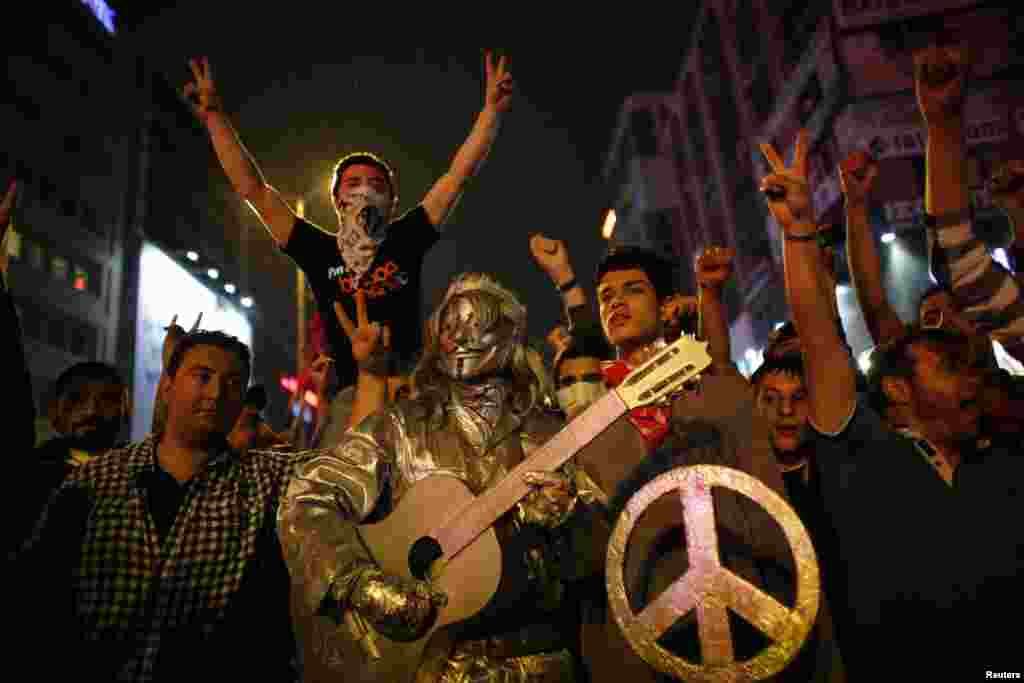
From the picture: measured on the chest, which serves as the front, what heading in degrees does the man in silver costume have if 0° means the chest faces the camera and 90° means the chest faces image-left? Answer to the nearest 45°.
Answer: approximately 0°

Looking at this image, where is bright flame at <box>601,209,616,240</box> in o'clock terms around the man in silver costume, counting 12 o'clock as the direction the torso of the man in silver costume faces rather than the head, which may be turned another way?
The bright flame is roughly at 7 o'clock from the man in silver costume.
